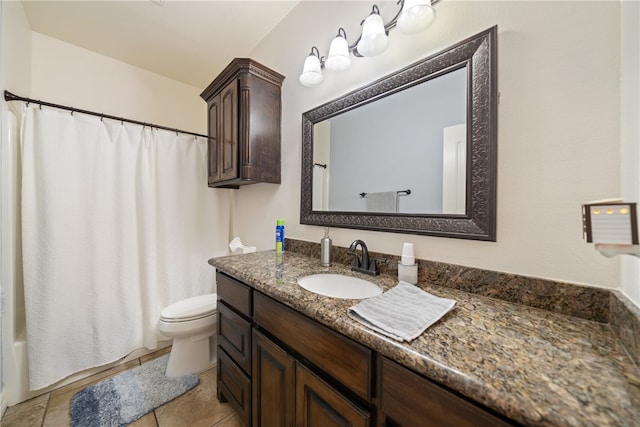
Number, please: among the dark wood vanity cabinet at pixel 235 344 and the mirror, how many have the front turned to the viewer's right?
0

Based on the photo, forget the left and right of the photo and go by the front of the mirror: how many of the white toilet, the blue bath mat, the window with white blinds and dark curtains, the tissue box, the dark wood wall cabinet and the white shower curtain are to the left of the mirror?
1

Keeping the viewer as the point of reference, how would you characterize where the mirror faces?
facing the viewer and to the left of the viewer

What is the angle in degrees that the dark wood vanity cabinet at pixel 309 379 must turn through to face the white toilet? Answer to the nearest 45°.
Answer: approximately 90° to its right

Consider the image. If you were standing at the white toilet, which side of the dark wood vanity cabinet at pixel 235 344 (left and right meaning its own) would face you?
right

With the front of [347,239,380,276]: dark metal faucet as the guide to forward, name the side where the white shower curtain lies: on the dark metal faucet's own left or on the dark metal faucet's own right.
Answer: on the dark metal faucet's own right

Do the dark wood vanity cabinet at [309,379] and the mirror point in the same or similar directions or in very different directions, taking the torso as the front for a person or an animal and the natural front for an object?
same or similar directions

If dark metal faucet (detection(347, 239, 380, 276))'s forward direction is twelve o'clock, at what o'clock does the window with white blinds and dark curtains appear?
The window with white blinds and dark curtains is roughly at 9 o'clock from the dark metal faucet.

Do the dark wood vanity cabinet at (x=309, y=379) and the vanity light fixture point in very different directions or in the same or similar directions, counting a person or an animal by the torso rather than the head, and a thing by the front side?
same or similar directions

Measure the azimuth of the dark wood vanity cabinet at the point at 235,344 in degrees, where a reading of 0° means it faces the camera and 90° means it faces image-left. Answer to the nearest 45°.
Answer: approximately 45°

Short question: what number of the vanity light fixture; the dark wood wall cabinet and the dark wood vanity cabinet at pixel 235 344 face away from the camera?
0

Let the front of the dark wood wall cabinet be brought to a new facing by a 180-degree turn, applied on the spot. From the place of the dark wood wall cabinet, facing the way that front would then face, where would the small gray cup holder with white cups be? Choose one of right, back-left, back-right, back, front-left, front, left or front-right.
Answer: right
